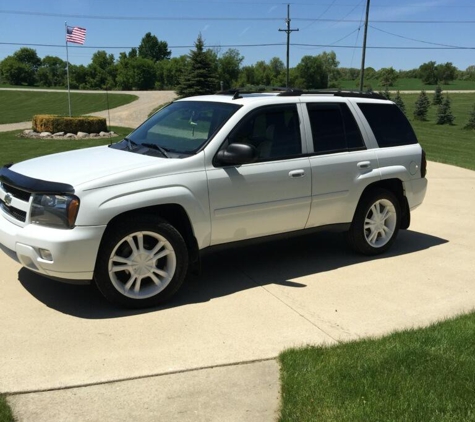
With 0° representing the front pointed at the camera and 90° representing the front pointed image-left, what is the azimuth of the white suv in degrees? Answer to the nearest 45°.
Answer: approximately 45°

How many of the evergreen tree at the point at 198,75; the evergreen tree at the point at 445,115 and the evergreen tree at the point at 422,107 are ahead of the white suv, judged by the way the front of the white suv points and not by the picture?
0

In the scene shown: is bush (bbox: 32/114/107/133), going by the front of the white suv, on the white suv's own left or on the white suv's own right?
on the white suv's own right

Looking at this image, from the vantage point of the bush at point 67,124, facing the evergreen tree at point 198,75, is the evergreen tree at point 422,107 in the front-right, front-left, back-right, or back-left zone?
front-right

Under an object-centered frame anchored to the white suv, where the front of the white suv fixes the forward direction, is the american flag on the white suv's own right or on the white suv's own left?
on the white suv's own right

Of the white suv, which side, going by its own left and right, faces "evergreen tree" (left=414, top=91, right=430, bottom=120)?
back

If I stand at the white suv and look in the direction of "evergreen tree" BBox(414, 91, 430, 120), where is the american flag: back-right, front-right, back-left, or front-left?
front-left

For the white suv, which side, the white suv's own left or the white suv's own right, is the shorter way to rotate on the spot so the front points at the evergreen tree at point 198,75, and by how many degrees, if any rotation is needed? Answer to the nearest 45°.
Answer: approximately 135° to the white suv's own right

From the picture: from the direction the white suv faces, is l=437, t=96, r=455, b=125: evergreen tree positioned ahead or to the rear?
to the rear
